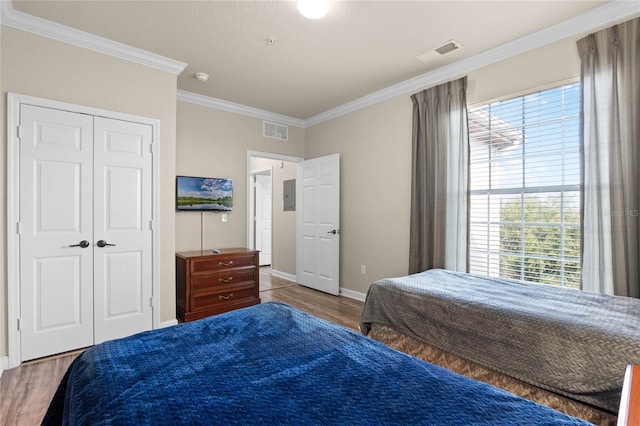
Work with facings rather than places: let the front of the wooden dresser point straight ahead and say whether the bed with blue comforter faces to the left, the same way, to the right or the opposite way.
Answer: the opposite way

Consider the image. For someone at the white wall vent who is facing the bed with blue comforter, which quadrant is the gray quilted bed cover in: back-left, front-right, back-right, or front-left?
front-left

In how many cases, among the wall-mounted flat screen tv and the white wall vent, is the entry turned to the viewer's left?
0

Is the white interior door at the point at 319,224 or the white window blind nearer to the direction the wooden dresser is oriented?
the white window blind

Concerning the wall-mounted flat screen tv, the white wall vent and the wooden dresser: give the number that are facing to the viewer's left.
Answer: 0

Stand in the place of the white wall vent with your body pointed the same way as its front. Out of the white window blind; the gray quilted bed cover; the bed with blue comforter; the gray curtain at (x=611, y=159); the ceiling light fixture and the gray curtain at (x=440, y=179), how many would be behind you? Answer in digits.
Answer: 0

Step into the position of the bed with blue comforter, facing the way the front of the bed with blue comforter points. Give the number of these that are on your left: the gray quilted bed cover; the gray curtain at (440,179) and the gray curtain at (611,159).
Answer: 0

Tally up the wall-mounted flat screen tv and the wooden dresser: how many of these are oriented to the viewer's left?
0

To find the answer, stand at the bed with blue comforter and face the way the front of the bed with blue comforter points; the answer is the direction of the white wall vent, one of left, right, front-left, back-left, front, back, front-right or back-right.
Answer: front-right

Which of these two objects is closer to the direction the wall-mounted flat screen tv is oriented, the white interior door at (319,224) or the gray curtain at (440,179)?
the gray curtain

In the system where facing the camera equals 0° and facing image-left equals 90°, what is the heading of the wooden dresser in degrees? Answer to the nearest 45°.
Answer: approximately 315°

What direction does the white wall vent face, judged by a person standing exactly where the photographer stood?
facing the viewer and to the right of the viewer

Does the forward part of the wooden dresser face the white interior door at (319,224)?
no

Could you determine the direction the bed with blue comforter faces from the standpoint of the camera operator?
facing away from the viewer and to the left of the viewer

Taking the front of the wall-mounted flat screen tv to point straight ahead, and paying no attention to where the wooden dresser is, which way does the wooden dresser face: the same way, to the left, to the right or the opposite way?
the same way

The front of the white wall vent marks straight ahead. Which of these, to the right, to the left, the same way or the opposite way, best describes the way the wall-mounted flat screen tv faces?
the same way

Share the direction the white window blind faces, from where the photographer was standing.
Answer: facing the viewer and to the left of the viewer
